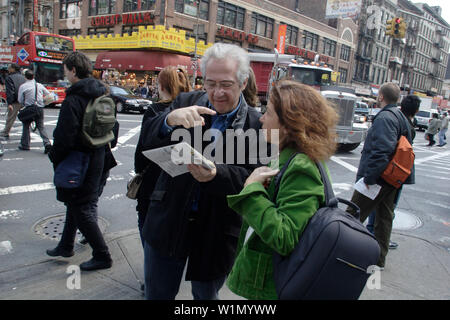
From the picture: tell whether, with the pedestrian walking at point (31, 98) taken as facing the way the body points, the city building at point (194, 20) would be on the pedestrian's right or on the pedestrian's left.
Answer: on the pedestrian's right

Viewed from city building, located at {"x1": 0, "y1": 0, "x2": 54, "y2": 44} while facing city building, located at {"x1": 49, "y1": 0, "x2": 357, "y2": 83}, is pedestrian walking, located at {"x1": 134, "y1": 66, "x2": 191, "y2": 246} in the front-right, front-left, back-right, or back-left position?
front-right

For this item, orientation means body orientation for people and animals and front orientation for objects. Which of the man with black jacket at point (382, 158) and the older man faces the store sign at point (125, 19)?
the man with black jacket

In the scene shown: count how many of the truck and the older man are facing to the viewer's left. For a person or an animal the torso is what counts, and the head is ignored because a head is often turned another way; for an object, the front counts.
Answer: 0

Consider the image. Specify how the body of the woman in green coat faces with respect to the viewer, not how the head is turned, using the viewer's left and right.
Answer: facing to the left of the viewer

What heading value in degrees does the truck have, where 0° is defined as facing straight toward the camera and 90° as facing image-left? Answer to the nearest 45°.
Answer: approximately 315°

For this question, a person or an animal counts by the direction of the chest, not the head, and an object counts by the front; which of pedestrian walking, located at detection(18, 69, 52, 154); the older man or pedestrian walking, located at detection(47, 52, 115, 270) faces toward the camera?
the older man

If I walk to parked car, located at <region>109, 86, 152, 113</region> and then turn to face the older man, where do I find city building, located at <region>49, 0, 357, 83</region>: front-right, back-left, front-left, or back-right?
back-left

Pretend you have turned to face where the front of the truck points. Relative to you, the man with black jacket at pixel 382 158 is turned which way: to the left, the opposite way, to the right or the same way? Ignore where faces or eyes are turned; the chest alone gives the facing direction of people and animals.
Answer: the opposite way

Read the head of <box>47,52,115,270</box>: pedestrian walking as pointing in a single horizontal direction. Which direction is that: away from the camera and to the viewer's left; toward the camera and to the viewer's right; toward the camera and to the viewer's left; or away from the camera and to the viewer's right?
away from the camera and to the viewer's left

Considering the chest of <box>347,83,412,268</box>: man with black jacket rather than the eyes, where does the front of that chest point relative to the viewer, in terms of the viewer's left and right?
facing away from the viewer and to the left of the viewer

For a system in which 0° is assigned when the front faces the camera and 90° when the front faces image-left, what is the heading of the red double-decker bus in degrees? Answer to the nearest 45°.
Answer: approximately 315°
